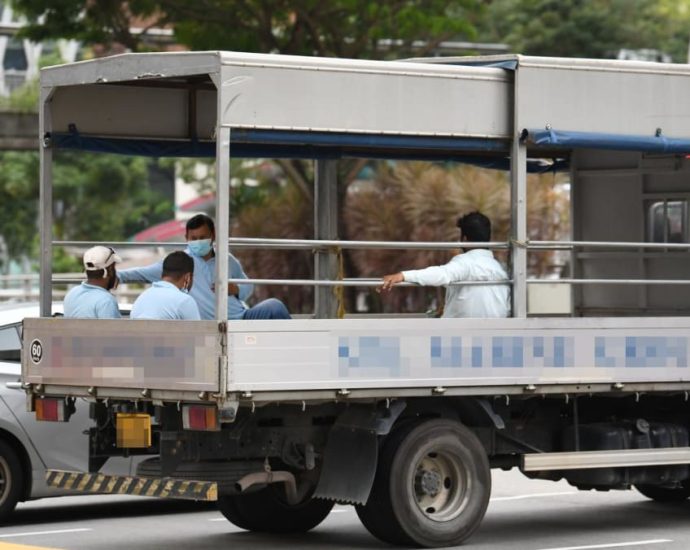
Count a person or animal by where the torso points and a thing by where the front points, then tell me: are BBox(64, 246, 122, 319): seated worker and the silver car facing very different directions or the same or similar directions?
same or similar directions

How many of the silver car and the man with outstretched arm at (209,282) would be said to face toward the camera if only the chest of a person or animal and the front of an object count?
1

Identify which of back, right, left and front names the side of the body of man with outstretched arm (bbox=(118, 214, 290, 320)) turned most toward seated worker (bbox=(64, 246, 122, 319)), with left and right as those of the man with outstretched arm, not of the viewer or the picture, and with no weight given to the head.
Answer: right

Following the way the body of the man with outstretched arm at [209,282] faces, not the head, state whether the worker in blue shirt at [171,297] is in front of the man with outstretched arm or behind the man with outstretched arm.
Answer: in front

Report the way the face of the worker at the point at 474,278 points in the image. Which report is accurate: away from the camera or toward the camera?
away from the camera

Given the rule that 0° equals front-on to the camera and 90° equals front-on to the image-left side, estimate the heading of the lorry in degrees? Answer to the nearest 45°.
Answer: approximately 225°

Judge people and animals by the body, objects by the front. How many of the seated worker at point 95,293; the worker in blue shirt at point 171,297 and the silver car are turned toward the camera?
0

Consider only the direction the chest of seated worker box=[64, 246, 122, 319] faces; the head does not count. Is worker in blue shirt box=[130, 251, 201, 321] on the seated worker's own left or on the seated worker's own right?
on the seated worker's own right

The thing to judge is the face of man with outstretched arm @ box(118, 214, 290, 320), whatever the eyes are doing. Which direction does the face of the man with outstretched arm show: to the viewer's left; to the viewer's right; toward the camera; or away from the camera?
toward the camera

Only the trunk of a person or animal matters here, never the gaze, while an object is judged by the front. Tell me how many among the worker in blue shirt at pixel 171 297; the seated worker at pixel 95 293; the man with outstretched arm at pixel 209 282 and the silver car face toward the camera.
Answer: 1

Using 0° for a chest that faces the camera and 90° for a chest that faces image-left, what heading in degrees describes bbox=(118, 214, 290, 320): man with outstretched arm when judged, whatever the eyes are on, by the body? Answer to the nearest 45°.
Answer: approximately 0°

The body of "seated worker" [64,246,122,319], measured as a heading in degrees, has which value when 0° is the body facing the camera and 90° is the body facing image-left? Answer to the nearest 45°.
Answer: approximately 225°

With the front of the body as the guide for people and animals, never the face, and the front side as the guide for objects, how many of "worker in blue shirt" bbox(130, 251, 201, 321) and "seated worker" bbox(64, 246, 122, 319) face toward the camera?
0

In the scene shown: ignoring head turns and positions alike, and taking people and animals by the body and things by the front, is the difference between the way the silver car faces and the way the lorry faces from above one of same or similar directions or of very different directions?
same or similar directions

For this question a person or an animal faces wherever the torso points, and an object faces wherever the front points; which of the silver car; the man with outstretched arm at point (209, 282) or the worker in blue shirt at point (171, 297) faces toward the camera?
the man with outstretched arm

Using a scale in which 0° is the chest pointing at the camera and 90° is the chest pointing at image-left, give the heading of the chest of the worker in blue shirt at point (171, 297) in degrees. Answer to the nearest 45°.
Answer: approximately 225°

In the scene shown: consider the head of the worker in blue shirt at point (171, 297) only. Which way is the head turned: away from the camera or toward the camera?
away from the camera

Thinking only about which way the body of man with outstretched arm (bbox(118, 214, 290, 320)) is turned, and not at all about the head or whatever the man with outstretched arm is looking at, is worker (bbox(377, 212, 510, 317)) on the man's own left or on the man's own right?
on the man's own left

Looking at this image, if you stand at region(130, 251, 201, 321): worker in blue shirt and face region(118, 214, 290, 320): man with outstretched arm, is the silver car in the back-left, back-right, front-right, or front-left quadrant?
front-left
